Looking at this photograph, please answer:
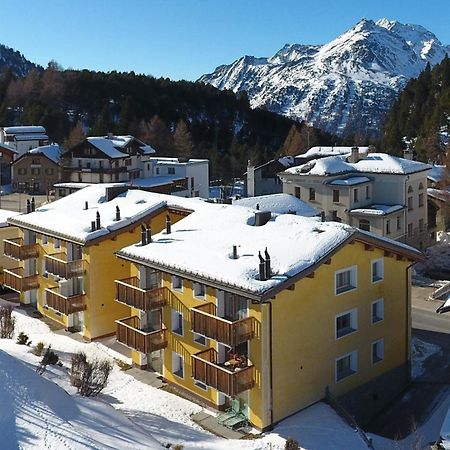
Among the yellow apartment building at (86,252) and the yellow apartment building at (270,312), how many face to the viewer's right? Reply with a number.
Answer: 0

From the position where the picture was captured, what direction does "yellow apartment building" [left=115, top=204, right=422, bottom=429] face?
facing the viewer and to the left of the viewer

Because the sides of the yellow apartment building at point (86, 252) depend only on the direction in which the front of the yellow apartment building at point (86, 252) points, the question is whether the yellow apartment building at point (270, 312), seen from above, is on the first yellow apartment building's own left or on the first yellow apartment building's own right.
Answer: on the first yellow apartment building's own left

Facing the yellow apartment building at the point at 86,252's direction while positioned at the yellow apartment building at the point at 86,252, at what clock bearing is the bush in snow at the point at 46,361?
The bush in snow is roughly at 11 o'clock from the yellow apartment building.

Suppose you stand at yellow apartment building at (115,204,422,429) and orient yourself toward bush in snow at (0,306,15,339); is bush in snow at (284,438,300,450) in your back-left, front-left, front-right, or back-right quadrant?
back-left

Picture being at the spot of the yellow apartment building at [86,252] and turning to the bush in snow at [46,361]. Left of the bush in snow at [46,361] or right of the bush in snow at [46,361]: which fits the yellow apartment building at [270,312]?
left

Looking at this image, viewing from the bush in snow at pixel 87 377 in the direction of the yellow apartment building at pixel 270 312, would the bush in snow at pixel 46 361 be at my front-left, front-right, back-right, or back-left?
back-left

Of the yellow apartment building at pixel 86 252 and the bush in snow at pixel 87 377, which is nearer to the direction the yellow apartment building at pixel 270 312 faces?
the bush in snow

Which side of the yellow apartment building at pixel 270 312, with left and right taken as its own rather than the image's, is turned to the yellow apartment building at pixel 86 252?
right

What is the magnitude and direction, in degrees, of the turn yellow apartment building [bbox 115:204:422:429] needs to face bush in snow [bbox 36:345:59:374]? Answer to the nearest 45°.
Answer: approximately 45° to its right

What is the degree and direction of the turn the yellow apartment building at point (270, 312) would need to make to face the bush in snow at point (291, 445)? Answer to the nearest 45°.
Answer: approximately 45° to its left

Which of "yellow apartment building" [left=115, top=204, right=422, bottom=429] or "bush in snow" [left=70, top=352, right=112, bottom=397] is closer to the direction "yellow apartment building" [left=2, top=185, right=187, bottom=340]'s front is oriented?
the bush in snow

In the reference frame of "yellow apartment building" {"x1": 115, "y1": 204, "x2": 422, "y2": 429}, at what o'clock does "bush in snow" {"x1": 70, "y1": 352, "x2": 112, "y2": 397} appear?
The bush in snow is roughly at 1 o'clock from the yellow apartment building.
